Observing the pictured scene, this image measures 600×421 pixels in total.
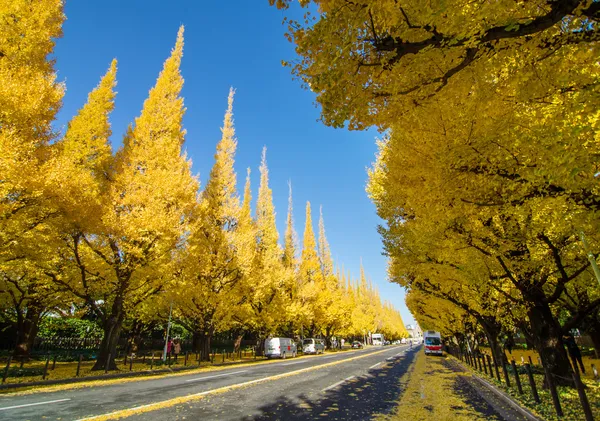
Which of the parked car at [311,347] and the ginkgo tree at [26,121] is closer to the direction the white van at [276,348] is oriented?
the parked car

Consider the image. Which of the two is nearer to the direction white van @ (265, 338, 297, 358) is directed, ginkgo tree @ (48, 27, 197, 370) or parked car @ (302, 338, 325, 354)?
the parked car

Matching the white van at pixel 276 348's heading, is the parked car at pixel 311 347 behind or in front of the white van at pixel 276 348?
in front

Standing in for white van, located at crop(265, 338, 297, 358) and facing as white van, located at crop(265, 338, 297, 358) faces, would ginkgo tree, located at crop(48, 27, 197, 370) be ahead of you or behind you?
behind

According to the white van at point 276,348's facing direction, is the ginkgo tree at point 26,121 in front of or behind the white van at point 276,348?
behind

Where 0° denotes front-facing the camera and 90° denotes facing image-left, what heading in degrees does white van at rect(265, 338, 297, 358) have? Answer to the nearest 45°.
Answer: approximately 225°
